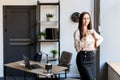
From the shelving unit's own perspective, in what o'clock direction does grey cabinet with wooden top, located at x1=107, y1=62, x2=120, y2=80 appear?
The grey cabinet with wooden top is roughly at 11 o'clock from the shelving unit.

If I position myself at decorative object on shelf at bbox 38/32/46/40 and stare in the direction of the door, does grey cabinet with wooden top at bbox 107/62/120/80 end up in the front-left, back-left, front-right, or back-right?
back-left

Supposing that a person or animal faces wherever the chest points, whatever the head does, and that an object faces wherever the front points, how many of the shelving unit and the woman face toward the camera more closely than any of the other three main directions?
2

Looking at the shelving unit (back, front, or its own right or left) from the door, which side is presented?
right

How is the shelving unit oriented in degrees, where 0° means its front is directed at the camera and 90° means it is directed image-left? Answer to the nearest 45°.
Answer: approximately 0°

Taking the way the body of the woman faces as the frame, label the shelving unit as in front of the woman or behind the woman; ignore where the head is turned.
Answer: behind

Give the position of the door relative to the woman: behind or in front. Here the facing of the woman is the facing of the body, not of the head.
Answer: behind
